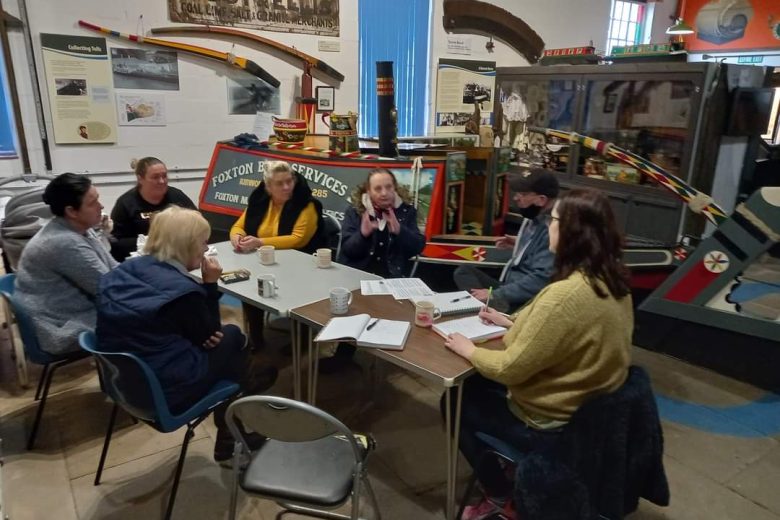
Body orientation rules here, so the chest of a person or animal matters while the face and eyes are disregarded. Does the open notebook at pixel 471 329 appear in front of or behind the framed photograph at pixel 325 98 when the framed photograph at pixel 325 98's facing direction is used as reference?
in front

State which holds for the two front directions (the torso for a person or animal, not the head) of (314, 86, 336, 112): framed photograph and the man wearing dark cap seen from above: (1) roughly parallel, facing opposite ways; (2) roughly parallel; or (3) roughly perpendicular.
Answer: roughly perpendicular

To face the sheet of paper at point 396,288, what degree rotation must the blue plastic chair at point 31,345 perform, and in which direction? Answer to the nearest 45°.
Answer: approximately 45° to its right

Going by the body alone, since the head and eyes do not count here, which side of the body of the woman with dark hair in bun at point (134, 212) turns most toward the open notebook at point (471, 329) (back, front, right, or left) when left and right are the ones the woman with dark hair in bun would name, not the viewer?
front

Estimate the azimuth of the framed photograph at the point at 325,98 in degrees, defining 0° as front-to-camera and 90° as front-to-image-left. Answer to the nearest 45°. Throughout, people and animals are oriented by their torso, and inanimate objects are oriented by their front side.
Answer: approximately 0°

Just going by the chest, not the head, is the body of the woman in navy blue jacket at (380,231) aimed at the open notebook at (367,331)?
yes

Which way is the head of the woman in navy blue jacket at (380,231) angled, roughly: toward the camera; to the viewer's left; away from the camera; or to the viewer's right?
toward the camera

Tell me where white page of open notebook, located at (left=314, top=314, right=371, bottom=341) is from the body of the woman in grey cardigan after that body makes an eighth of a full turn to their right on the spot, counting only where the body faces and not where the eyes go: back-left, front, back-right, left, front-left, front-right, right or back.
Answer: front

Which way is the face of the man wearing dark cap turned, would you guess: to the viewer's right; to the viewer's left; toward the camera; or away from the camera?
to the viewer's left

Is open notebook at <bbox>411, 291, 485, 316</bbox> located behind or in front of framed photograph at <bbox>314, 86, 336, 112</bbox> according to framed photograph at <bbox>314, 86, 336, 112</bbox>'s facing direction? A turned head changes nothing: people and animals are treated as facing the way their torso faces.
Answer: in front

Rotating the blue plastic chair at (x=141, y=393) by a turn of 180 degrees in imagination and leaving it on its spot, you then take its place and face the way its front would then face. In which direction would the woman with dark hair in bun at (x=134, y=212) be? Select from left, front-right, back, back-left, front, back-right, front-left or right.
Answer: back-right

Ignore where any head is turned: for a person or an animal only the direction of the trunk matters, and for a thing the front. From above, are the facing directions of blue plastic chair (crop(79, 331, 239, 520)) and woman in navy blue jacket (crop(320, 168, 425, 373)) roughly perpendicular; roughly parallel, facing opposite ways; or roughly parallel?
roughly parallel, facing opposite ways

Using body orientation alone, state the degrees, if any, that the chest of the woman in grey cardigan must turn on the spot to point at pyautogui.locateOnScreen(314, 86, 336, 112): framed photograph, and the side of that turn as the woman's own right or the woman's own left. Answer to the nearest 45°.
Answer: approximately 45° to the woman's own left

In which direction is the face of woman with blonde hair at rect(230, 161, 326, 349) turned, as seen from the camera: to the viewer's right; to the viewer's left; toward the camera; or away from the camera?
toward the camera

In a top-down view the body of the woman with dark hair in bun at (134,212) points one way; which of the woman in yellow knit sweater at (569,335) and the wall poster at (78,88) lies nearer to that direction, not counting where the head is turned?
the woman in yellow knit sweater

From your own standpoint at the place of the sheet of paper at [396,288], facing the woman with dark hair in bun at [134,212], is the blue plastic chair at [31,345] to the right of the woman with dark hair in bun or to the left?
left

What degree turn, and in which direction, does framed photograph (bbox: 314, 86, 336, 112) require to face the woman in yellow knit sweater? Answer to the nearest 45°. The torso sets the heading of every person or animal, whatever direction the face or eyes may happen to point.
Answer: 0° — it already faces them

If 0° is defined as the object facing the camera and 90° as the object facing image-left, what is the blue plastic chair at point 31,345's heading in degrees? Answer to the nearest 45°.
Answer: approximately 270°

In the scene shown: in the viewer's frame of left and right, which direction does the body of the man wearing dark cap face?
facing to the left of the viewer
